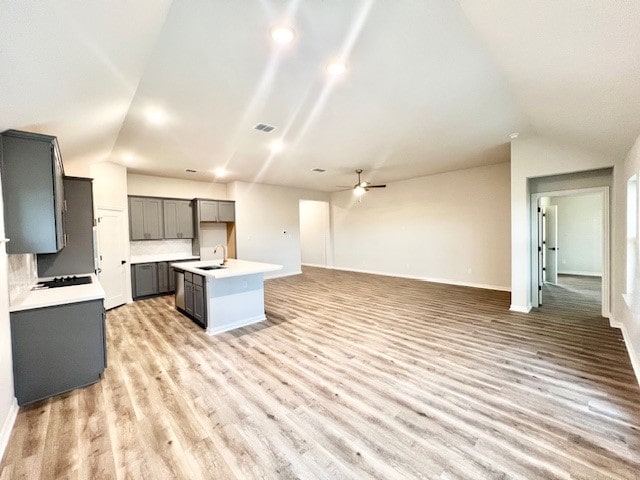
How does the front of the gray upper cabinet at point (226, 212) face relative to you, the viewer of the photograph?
facing the viewer

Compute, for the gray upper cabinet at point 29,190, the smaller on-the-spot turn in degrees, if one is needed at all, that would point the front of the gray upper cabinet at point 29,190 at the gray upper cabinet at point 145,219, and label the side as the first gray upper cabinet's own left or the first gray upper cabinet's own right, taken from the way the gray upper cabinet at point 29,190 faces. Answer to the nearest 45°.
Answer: approximately 45° to the first gray upper cabinet's own left

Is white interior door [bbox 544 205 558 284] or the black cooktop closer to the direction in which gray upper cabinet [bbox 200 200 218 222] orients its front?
the black cooktop

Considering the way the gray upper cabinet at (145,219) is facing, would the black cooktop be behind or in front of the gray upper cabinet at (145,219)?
in front

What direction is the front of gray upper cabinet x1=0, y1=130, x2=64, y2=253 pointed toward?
to the viewer's right

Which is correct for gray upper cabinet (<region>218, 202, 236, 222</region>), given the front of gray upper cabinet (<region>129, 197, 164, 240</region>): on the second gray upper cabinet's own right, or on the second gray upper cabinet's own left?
on the second gray upper cabinet's own left

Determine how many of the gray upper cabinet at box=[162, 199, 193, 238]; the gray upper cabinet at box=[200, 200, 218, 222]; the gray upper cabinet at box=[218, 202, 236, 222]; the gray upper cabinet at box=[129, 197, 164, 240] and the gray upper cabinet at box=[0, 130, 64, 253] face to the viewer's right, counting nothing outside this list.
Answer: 1

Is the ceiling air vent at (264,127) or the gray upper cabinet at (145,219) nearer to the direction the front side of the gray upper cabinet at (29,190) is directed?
the ceiling air vent

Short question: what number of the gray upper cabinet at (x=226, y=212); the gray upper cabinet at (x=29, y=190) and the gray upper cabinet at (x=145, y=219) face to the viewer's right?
1

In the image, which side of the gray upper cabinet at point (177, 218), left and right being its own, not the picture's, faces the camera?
front

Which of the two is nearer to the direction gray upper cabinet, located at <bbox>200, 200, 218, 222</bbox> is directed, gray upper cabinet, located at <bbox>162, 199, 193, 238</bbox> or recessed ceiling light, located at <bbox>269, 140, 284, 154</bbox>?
the recessed ceiling light

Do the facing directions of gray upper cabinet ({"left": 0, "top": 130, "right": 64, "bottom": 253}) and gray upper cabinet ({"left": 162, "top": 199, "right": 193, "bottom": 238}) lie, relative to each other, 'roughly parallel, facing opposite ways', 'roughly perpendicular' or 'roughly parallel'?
roughly perpendicular

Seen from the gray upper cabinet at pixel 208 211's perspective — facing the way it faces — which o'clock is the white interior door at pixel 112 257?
The white interior door is roughly at 2 o'clock from the gray upper cabinet.

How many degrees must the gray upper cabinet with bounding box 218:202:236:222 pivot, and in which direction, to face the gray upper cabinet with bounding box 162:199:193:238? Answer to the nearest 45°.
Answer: approximately 90° to its right

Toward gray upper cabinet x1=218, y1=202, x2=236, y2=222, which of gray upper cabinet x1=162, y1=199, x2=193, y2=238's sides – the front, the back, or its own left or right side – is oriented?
left

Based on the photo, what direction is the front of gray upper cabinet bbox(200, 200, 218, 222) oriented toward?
toward the camera

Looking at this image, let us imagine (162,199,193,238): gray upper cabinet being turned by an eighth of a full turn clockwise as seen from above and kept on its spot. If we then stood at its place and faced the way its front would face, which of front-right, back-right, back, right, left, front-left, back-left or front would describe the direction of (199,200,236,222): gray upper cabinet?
back-left

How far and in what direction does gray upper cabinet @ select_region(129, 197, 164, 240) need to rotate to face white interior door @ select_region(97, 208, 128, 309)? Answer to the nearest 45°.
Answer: approximately 45° to its right
